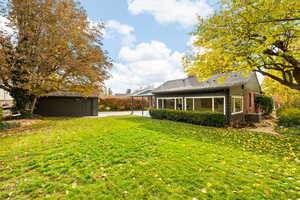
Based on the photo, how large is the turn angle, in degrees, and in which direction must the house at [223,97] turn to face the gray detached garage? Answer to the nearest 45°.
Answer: approximately 45° to its right

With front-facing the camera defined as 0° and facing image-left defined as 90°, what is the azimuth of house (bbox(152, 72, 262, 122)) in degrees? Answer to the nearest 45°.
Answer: approximately 45°

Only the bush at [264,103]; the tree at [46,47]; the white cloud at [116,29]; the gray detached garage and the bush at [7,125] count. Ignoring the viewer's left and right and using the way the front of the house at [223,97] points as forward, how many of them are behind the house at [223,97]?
1

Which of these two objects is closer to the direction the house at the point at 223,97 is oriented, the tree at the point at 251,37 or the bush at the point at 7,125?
the bush

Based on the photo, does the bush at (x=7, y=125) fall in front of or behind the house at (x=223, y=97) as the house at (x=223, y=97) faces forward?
in front
